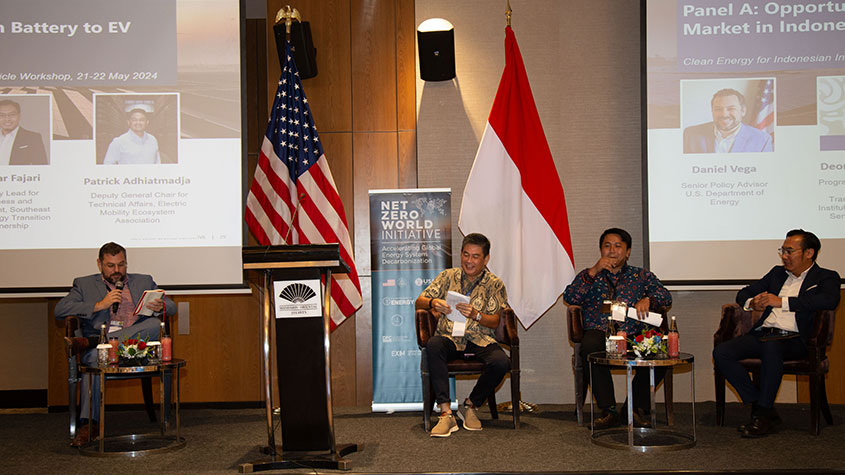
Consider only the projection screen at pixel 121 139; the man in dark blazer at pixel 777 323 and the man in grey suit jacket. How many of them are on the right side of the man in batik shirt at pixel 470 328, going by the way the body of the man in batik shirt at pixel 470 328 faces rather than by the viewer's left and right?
2

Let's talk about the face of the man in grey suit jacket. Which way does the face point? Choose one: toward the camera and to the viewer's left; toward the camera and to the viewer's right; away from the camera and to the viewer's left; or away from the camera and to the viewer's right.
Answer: toward the camera and to the viewer's right

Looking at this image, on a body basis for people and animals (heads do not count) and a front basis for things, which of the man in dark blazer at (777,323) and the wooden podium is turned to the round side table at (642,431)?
the man in dark blazer

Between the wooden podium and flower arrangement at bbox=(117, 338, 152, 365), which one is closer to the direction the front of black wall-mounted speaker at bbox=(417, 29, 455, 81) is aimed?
the wooden podium

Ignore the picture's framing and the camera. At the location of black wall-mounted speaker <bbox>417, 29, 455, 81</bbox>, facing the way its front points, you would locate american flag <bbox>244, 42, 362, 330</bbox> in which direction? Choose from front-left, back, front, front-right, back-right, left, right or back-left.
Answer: right

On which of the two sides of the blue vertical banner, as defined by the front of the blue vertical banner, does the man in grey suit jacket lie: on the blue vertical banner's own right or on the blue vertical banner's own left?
on the blue vertical banner's own right

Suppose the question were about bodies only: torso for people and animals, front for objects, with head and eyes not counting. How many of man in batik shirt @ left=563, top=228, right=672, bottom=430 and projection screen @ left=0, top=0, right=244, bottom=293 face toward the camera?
2

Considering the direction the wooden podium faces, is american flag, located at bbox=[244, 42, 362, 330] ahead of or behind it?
behind
